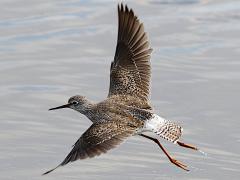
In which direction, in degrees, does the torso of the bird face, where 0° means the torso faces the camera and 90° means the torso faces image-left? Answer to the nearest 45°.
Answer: approximately 90°
